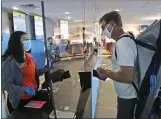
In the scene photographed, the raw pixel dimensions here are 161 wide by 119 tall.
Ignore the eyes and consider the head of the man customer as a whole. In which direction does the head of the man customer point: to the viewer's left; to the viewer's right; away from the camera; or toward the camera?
to the viewer's left

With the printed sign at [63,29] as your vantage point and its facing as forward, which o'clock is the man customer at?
The man customer is roughly at 11 o'clock from the printed sign.

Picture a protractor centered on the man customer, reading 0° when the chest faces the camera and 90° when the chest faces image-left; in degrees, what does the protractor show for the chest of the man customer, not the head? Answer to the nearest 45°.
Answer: approximately 90°

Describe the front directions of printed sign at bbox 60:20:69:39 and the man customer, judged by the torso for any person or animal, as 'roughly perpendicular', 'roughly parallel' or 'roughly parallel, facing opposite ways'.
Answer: roughly perpendicular

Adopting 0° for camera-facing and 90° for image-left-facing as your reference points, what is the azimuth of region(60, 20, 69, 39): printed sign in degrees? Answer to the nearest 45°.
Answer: approximately 0°

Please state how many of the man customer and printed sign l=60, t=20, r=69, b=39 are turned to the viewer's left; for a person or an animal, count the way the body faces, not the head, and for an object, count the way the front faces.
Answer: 1
